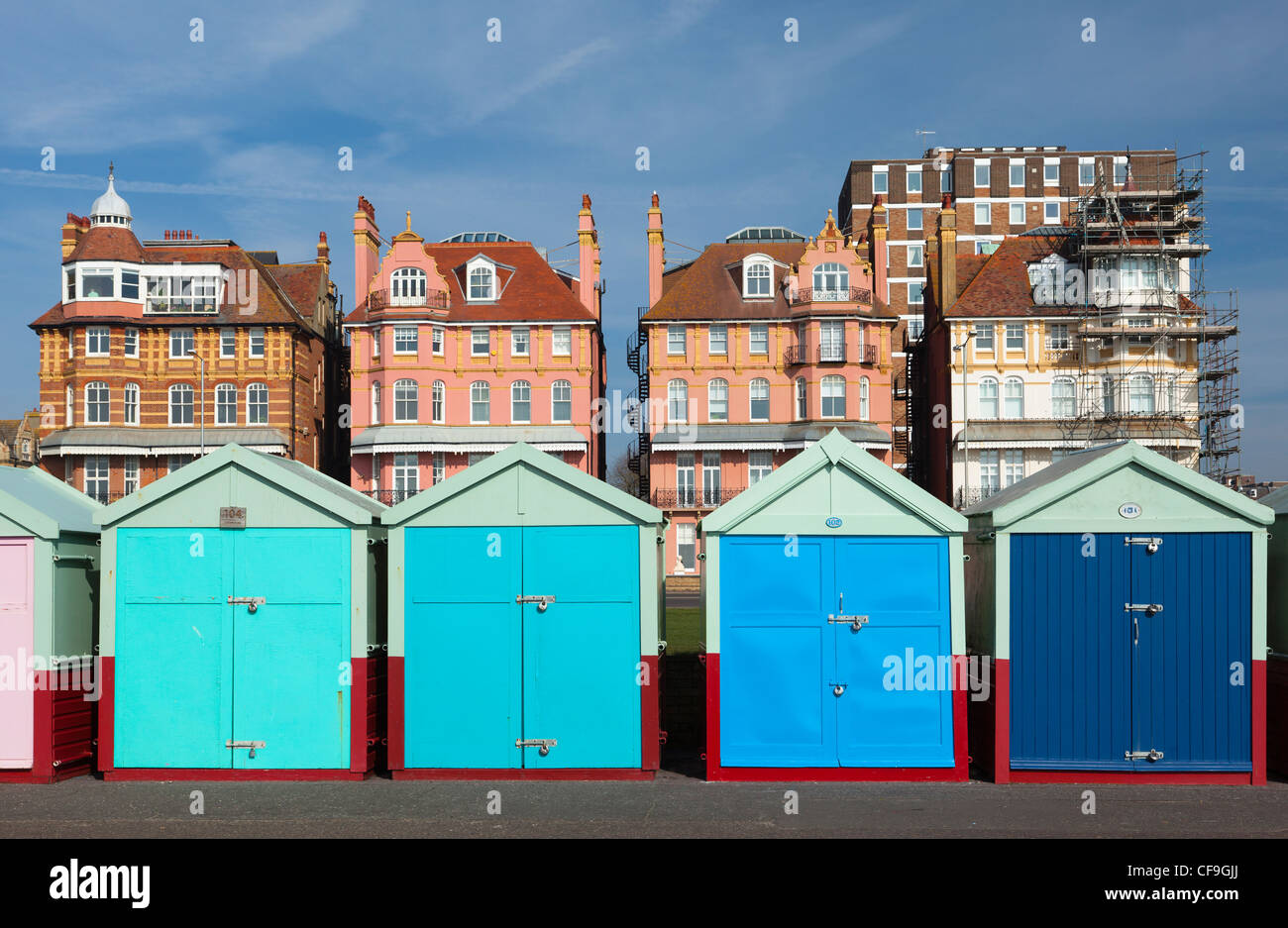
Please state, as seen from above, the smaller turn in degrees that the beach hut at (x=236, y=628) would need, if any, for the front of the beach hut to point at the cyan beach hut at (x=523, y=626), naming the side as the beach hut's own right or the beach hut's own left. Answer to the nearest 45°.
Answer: approximately 90° to the beach hut's own left

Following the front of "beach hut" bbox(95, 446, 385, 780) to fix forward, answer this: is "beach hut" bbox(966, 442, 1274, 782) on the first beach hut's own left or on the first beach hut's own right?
on the first beach hut's own left

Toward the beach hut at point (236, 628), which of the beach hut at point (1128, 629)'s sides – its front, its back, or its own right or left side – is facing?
right

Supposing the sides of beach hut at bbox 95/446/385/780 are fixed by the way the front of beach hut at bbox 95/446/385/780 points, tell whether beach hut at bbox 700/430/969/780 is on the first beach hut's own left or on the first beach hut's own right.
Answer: on the first beach hut's own left

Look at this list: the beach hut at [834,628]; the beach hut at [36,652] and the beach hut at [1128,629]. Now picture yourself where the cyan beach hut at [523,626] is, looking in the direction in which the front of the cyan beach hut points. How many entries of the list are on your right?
1

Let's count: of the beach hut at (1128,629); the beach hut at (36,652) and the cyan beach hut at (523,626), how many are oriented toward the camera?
3

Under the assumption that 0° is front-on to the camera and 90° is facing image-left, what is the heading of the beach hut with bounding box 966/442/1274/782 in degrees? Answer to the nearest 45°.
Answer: approximately 0°

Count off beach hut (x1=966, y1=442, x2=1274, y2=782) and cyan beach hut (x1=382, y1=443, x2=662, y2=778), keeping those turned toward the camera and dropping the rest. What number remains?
2

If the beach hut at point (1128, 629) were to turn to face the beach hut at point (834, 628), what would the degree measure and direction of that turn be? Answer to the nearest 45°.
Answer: approximately 90° to its right

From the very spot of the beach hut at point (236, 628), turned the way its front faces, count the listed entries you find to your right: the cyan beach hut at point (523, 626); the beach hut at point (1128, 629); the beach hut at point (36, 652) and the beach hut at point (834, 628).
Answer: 1
